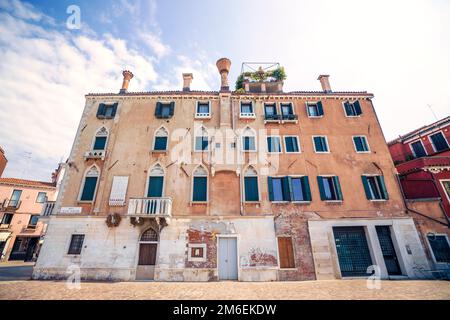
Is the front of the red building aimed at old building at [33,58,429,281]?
yes

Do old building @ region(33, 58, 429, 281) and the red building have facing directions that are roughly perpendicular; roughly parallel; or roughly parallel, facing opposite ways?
roughly perpendicular

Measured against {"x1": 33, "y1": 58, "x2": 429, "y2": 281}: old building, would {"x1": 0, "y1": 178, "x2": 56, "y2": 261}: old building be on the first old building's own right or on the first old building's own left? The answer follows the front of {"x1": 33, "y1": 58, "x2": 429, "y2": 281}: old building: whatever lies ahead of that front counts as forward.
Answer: on the first old building's own right

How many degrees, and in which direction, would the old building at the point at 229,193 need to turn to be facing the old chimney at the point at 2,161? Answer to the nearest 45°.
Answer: approximately 90° to its right

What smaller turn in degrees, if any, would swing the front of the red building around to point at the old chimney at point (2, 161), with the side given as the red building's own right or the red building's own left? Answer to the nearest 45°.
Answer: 0° — it already faces it

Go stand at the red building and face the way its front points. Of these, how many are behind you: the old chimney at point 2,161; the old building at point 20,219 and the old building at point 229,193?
0

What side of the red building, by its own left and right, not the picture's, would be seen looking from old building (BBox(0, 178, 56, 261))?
front

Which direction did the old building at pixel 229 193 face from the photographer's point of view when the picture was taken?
facing the viewer

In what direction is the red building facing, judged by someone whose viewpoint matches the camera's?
facing the viewer and to the left of the viewer

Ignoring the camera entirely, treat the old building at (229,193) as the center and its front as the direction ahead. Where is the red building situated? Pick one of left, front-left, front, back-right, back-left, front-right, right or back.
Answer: left

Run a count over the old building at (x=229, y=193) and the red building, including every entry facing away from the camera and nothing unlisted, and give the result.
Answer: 0
